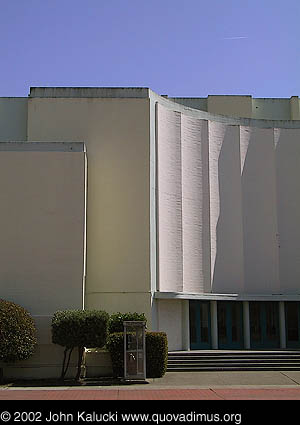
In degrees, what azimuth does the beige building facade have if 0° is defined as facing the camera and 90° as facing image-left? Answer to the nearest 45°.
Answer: approximately 0°

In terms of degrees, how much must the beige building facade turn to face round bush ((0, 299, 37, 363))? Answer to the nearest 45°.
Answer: approximately 45° to its right

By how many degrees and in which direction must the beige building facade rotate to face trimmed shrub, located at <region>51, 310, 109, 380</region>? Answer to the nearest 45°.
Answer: approximately 45° to its right
